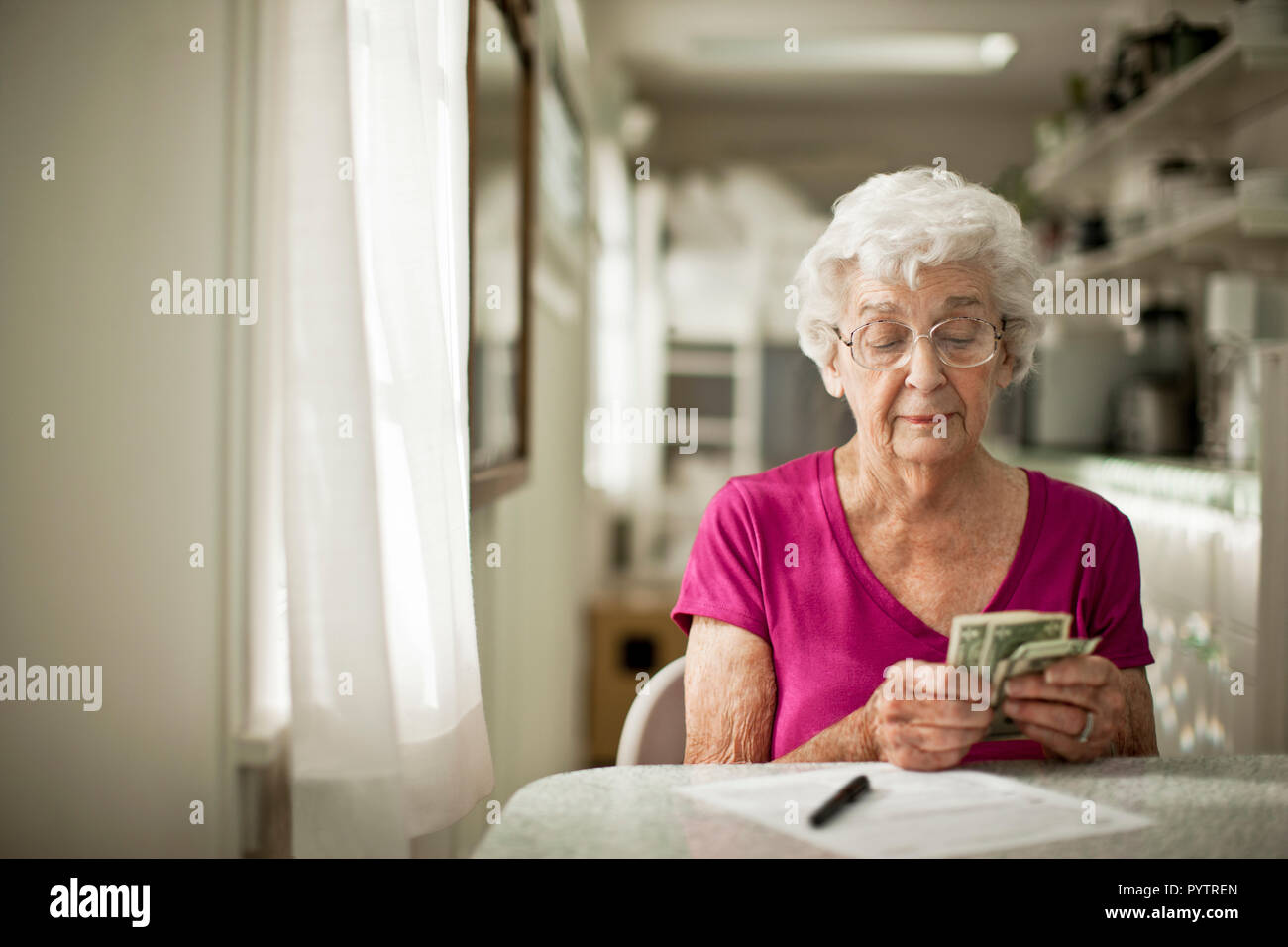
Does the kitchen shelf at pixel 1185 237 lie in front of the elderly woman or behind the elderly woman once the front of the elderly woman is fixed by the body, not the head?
behind

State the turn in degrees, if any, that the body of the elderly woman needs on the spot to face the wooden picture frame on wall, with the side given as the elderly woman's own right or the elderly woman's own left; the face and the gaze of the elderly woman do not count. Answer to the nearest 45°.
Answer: approximately 135° to the elderly woman's own right

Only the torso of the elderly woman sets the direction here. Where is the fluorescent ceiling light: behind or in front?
behind

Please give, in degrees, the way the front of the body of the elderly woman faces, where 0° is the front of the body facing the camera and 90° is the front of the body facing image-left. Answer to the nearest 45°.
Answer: approximately 0°
